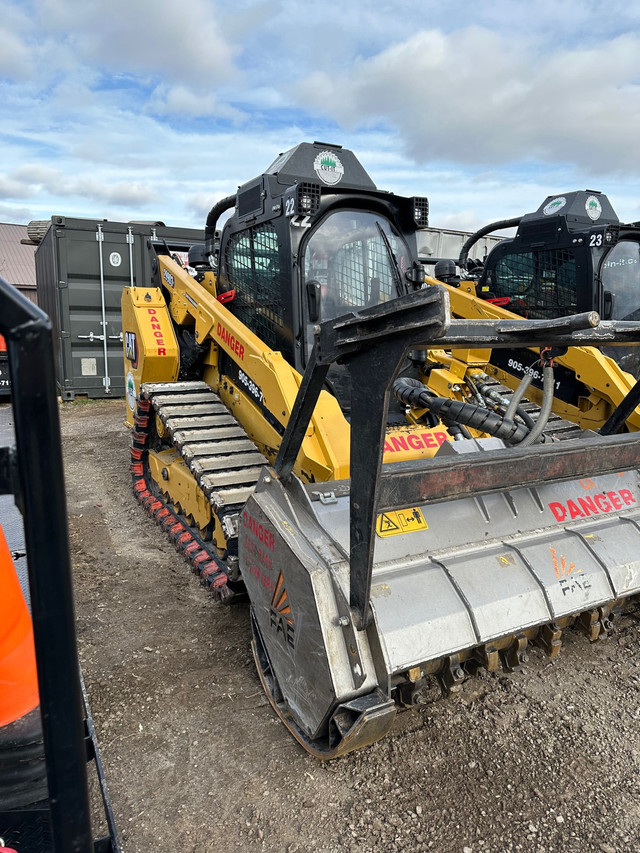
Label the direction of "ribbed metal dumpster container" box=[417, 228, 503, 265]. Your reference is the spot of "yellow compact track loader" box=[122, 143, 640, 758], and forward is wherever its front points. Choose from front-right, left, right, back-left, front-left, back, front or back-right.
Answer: back-left

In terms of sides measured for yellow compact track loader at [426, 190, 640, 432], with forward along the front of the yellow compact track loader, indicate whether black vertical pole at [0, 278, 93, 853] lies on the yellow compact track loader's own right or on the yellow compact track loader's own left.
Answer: on the yellow compact track loader's own right

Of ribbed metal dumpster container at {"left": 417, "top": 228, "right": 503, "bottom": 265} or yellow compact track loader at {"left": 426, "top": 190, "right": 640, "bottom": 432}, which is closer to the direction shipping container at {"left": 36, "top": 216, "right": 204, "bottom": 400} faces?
the yellow compact track loader

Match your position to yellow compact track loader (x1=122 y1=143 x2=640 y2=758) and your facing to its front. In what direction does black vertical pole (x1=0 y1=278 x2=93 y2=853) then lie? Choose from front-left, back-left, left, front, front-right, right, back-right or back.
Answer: front-right

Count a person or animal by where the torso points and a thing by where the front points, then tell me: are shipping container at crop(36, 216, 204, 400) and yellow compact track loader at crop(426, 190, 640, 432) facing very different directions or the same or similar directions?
same or similar directions

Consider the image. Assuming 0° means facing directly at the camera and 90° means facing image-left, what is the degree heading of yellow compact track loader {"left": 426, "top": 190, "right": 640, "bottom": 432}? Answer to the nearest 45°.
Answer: approximately 315°

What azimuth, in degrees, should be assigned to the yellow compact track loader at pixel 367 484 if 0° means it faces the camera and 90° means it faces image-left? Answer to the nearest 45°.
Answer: approximately 315°

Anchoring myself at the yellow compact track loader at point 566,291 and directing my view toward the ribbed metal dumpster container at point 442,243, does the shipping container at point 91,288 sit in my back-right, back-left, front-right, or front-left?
front-left

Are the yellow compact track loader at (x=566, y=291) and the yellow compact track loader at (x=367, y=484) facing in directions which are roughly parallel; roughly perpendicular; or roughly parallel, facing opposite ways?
roughly parallel

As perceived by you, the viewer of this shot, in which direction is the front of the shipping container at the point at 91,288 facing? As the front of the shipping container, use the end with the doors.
facing the viewer

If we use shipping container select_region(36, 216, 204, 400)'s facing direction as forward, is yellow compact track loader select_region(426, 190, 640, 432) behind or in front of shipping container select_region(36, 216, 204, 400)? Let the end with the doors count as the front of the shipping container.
in front

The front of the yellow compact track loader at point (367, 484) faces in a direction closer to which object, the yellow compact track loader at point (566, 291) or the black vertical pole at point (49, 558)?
the black vertical pole

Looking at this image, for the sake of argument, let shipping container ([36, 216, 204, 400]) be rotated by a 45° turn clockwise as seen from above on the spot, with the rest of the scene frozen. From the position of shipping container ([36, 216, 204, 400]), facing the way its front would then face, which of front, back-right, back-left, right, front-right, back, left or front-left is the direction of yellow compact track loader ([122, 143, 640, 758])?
front-left

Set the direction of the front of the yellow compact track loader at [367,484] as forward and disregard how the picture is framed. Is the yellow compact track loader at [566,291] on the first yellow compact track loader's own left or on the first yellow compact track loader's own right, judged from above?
on the first yellow compact track loader's own left
